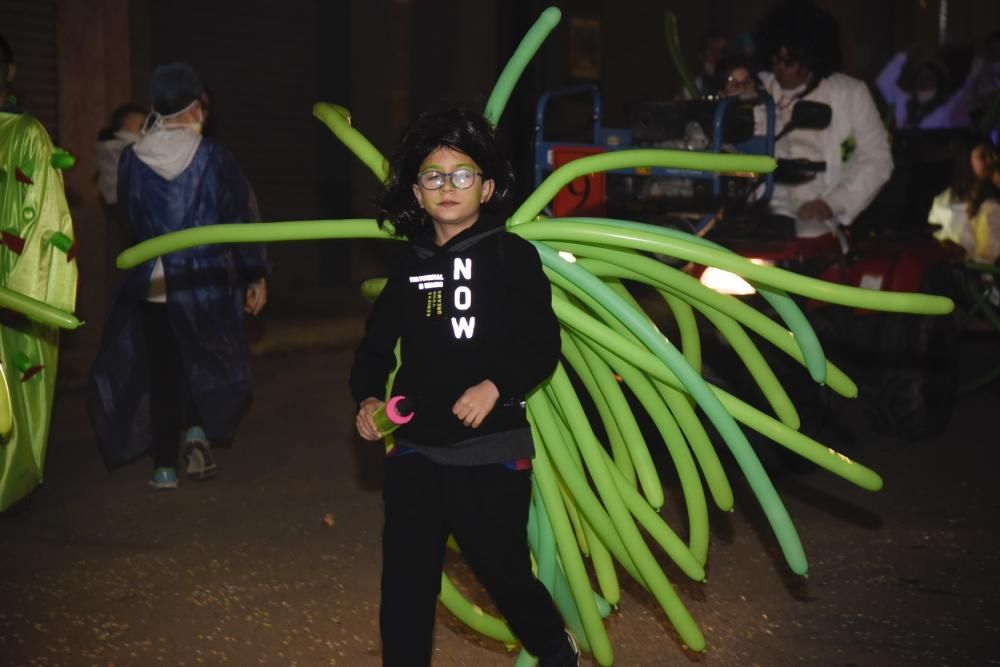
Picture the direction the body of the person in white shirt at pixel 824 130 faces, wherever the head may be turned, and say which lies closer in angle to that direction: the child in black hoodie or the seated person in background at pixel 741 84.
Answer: the child in black hoodie

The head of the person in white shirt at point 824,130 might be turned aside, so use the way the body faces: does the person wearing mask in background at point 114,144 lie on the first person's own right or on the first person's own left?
on the first person's own right

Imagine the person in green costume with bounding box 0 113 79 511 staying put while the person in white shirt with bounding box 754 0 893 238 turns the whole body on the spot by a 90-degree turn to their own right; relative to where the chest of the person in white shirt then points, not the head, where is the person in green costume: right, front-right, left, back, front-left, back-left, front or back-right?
left

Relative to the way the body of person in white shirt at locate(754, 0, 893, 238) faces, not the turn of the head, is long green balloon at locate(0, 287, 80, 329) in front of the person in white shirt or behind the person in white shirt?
in front

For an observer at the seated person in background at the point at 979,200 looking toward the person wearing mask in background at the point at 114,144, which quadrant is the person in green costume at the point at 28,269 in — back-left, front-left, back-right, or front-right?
front-left

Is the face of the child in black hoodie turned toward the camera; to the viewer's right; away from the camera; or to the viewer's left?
toward the camera

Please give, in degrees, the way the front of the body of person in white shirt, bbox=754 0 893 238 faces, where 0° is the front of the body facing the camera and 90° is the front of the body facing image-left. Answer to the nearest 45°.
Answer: approximately 45°

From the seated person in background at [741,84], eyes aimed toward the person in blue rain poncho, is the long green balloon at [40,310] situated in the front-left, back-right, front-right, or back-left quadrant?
front-left

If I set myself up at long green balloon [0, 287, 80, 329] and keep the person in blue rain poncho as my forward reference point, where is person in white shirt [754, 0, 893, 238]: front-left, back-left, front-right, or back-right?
front-right
